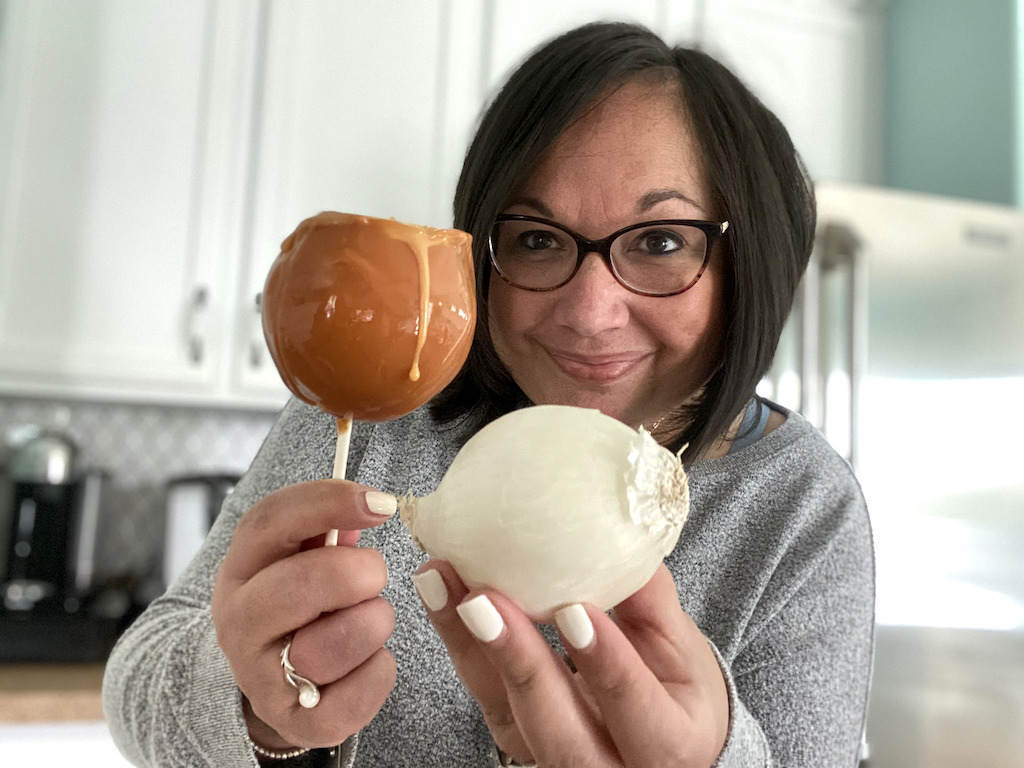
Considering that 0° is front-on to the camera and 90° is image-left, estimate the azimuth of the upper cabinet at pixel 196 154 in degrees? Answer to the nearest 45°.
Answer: approximately 0°

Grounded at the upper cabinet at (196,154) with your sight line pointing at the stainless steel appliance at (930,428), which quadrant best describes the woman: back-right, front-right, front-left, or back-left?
front-right

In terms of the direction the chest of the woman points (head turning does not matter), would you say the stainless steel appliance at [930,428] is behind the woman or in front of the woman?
behind

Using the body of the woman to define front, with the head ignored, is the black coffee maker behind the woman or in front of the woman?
behind

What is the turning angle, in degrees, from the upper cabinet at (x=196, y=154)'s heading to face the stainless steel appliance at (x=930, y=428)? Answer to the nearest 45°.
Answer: approximately 90° to its left

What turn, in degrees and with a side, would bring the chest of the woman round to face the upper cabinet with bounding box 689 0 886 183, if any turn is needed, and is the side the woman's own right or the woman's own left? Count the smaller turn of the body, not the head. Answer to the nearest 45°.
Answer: approximately 180°

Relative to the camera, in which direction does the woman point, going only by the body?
toward the camera
